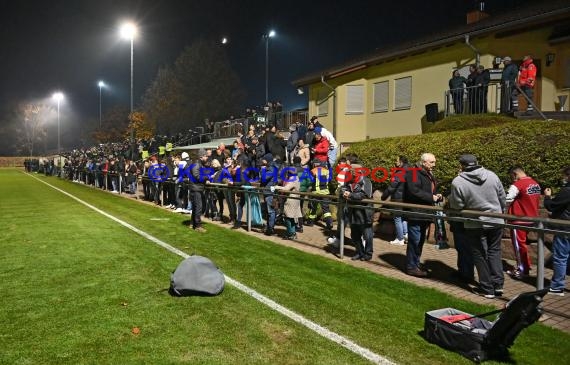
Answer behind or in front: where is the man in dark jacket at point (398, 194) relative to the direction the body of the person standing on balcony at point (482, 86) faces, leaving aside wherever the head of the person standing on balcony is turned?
in front

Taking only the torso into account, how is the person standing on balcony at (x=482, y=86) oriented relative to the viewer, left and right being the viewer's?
facing the viewer and to the left of the viewer

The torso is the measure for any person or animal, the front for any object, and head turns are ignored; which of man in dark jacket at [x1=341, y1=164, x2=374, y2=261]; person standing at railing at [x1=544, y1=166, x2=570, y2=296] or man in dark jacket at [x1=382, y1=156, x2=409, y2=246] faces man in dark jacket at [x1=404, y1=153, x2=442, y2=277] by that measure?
the person standing at railing

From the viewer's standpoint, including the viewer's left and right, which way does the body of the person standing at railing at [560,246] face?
facing to the left of the viewer

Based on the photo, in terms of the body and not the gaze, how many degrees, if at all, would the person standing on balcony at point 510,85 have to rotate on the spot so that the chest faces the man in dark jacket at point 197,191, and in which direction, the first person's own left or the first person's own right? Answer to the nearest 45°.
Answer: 0° — they already face them

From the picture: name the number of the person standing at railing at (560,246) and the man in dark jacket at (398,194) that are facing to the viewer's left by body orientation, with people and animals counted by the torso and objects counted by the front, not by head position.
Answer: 2

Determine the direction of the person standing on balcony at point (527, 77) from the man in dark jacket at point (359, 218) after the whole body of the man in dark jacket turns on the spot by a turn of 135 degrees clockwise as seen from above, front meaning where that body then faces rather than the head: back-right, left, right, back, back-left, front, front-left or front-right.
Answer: front-right

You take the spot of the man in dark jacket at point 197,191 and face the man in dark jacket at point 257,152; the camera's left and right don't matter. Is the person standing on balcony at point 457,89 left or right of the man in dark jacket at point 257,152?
right
